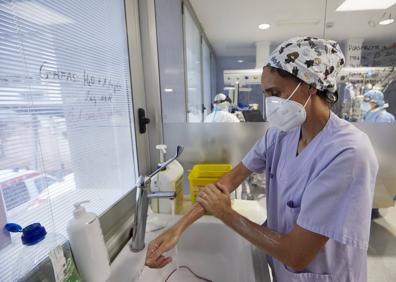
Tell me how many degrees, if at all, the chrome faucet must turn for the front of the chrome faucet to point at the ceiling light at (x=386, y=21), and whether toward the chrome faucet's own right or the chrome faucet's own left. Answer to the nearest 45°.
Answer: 0° — it already faces it

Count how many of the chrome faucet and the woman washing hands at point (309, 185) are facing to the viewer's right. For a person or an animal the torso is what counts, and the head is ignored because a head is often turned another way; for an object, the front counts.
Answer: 1

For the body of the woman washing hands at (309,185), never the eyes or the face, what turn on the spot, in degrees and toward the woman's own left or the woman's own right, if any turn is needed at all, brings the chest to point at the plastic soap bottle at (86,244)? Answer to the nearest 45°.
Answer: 0° — they already face it

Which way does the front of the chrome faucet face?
to the viewer's right

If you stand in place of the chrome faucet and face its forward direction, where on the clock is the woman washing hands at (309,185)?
The woman washing hands is roughly at 1 o'clock from the chrome faucet.

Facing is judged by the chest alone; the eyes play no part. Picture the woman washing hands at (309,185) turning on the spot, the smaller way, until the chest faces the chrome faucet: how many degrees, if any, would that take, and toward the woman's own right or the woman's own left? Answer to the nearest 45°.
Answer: approximately 45° to the woman's own right

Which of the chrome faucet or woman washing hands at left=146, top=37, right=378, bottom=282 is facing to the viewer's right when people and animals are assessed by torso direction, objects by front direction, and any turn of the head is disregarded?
the chrome faucet

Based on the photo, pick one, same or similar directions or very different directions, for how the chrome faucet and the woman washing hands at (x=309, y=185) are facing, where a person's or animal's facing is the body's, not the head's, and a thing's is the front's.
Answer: very different directions

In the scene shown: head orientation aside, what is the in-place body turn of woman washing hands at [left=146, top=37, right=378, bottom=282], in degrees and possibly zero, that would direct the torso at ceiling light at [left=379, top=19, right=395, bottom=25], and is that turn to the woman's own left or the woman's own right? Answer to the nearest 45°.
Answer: approximately 180°

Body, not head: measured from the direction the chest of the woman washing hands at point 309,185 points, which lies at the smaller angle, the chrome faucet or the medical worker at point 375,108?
the chrome faucet

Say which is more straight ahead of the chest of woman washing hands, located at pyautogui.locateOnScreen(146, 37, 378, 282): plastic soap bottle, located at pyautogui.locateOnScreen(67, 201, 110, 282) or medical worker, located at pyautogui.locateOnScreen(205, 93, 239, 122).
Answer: the plastic soap bottle

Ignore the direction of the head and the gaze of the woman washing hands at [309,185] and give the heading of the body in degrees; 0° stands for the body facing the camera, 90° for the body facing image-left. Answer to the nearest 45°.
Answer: approximately 45°
